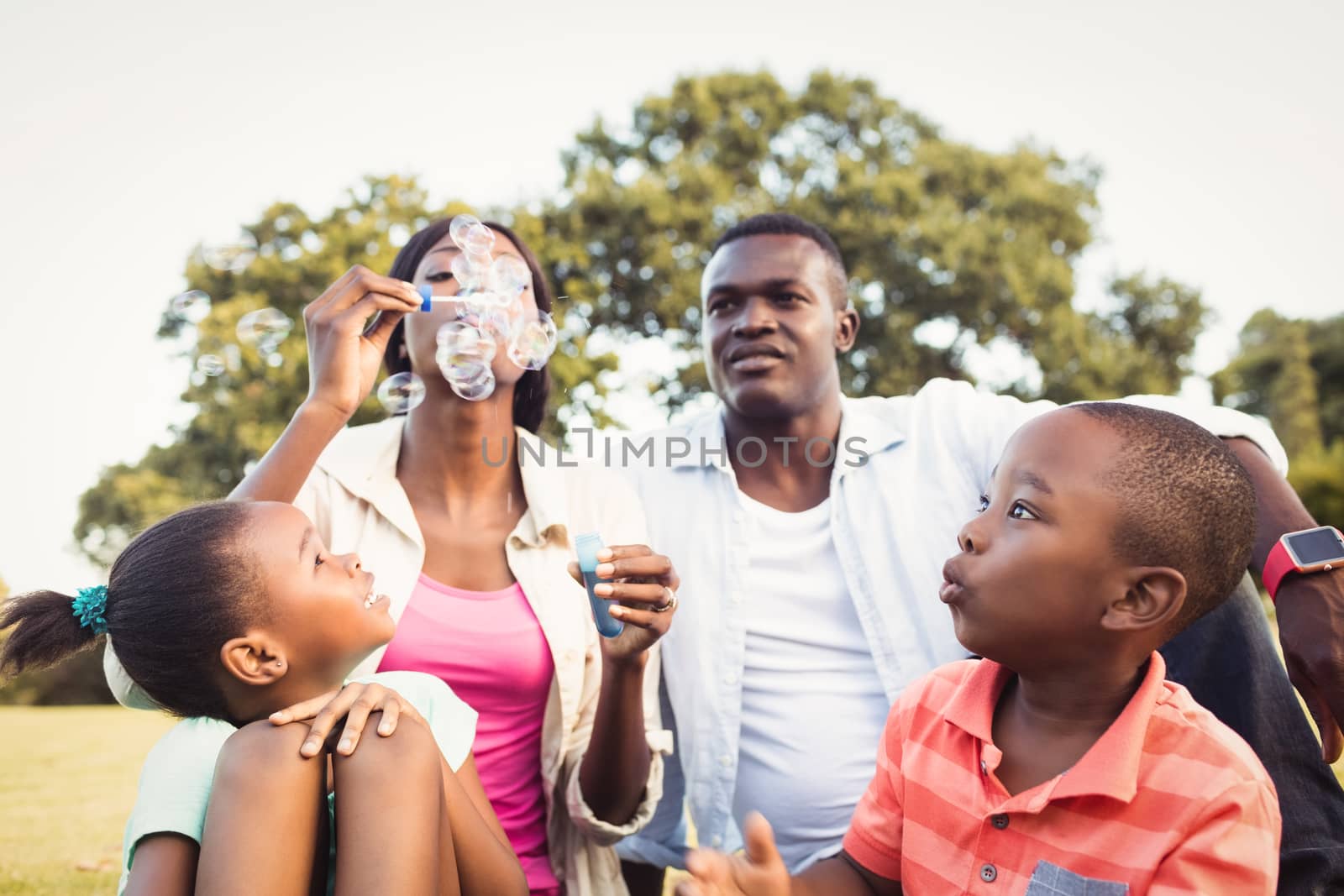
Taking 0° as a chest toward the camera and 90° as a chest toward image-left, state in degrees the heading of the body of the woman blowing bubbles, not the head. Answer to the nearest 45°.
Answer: approximately 0°

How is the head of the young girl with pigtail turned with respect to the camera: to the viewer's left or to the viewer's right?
to the viewer's right

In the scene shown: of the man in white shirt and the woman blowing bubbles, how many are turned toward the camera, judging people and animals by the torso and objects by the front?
2

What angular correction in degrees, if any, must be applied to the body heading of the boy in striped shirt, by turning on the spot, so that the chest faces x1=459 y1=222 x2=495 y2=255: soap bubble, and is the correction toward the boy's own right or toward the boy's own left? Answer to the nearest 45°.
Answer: approximately 90° to the boy's own right
